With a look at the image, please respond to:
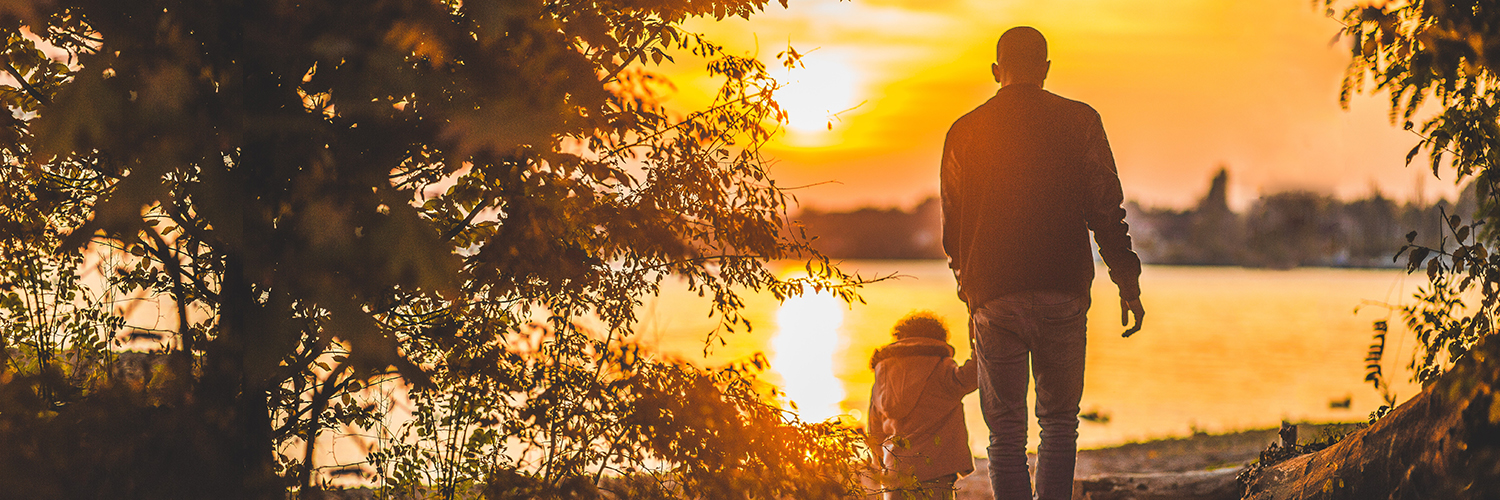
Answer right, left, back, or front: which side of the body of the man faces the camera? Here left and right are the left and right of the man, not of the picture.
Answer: back

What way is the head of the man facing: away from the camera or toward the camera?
away from the camera

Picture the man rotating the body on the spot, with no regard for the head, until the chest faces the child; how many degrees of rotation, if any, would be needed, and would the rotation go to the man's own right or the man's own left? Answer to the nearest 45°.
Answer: approximately 45° to the man's own left

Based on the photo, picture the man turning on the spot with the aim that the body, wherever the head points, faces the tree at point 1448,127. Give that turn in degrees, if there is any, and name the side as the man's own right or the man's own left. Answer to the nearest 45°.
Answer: approximately 90° to the man's own right

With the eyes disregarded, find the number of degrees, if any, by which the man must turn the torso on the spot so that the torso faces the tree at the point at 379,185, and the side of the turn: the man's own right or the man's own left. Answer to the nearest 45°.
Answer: approximately 135° to the man's own left

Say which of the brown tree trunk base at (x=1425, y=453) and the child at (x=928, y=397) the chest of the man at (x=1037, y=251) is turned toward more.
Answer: the child

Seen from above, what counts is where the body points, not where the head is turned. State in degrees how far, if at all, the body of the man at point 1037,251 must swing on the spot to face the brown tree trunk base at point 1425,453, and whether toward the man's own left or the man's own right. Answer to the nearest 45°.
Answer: approximately 135° to the man's own right

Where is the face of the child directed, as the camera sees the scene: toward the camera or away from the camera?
away from the camera
